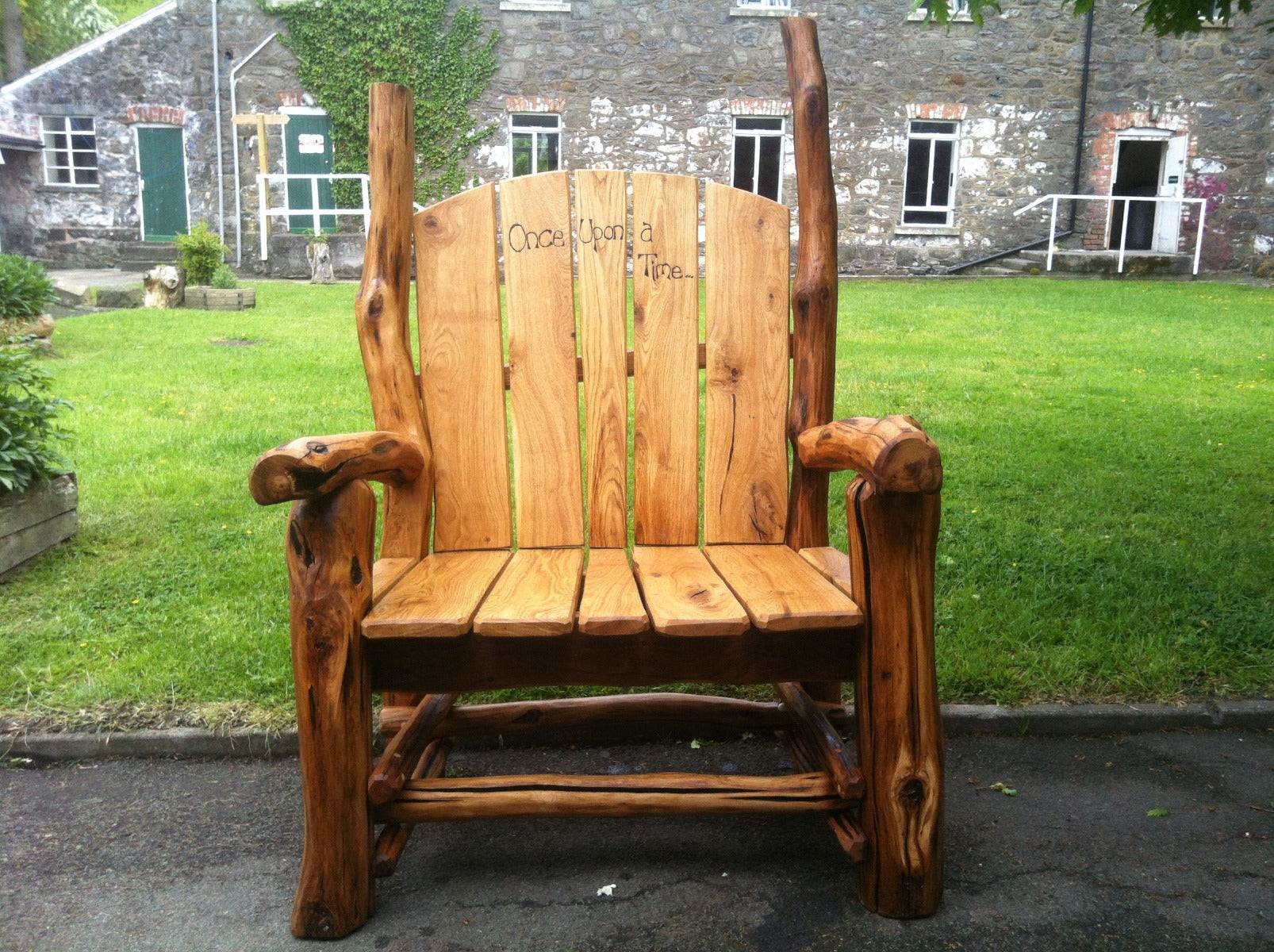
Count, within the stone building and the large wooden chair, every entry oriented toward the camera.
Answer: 2

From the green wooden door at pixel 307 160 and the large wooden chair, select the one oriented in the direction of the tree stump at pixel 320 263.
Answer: the green wooden door

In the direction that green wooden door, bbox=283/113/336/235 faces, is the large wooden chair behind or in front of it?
in front

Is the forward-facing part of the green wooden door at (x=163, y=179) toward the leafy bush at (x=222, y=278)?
yes

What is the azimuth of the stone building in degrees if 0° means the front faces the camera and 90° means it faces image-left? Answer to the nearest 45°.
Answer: approximately 0°

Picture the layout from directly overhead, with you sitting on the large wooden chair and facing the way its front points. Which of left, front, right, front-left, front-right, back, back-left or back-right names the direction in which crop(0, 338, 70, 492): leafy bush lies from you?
back-right

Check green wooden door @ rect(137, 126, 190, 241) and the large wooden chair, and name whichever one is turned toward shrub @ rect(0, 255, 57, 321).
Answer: the green wooden door

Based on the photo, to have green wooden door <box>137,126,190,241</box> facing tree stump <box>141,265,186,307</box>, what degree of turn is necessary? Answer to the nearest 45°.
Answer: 0° — it already faces it

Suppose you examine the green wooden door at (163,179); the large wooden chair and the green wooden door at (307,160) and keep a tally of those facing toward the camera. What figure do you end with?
3

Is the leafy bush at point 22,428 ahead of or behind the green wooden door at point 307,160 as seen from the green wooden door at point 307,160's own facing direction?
ahead
